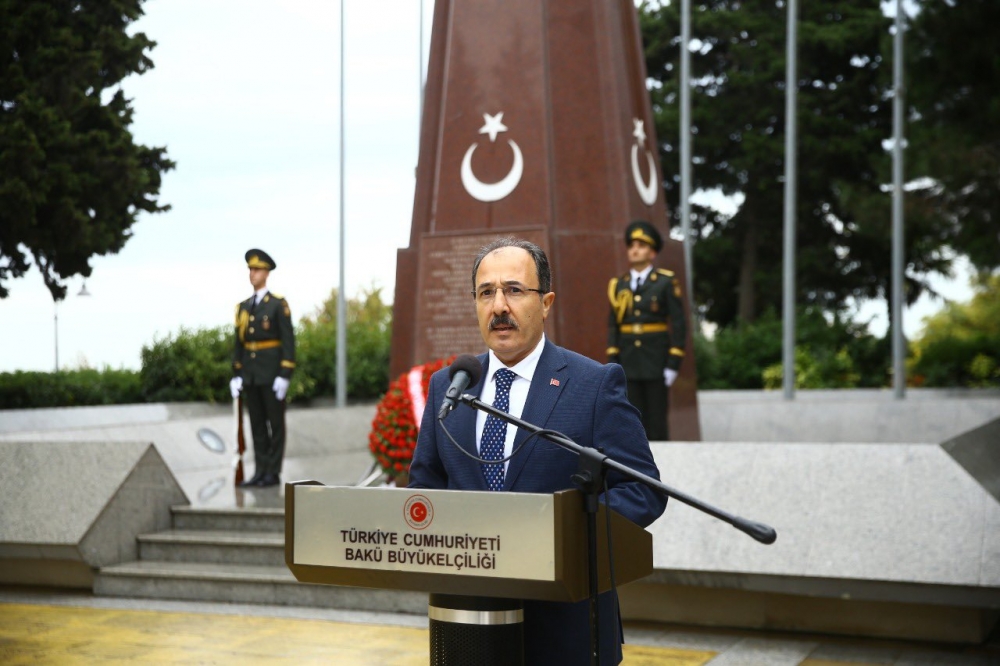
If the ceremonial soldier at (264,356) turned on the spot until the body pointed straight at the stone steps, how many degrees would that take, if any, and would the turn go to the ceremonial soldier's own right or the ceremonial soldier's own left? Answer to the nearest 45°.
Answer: approximately 45° to the ceremonial soldier's own left

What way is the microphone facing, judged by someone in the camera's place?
facing away from the viewer and to the right of the viewer

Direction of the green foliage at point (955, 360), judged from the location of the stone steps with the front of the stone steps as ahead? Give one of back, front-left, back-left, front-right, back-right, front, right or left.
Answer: back-left

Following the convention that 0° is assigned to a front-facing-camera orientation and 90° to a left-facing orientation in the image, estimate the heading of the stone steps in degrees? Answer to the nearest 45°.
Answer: approximately 0°

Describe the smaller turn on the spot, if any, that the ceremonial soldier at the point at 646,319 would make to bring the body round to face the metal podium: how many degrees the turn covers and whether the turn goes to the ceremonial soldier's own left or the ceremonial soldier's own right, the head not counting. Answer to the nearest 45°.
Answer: approximately 45° to the ceremonial soldier's own left

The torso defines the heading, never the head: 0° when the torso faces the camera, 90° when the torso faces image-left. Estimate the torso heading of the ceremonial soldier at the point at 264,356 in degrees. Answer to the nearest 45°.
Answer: approximately 45°

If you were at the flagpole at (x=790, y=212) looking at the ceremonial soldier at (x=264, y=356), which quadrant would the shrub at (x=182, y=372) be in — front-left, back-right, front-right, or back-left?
front-right

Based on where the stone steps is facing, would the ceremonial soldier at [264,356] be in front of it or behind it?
behind

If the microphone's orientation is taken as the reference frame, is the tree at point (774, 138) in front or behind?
in front

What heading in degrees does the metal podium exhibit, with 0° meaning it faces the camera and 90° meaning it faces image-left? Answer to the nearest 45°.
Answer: approximately 45°

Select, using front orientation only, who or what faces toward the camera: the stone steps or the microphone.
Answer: the stone steps

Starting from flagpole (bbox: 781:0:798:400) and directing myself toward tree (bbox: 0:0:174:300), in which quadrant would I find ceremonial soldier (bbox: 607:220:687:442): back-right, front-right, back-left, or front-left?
front-left

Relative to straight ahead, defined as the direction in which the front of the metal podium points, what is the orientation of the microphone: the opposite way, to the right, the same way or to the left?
the opposite way

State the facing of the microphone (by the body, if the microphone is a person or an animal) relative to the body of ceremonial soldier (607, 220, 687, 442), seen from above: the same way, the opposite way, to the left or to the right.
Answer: the opposite way

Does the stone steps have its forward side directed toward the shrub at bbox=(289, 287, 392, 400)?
no
